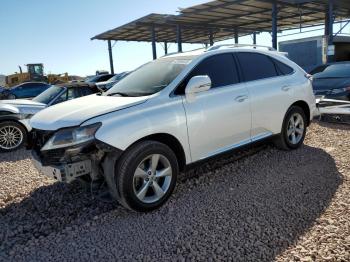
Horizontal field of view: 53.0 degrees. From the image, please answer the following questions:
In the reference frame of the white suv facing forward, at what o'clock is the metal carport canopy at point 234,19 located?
The metal carport canopy is roughly at 5 o'clock from the white suv.

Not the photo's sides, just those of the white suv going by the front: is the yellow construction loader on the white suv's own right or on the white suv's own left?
on the white suv's own right

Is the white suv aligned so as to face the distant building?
no

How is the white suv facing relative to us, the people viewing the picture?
facing the viewer and to the left of the viewer

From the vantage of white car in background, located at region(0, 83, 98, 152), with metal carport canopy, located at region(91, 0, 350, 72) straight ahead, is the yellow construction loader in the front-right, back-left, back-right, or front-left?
front-left

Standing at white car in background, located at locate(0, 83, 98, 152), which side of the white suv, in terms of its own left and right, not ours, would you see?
right

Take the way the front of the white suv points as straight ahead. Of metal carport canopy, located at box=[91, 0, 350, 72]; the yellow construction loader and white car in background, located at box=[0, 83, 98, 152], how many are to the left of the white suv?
0
